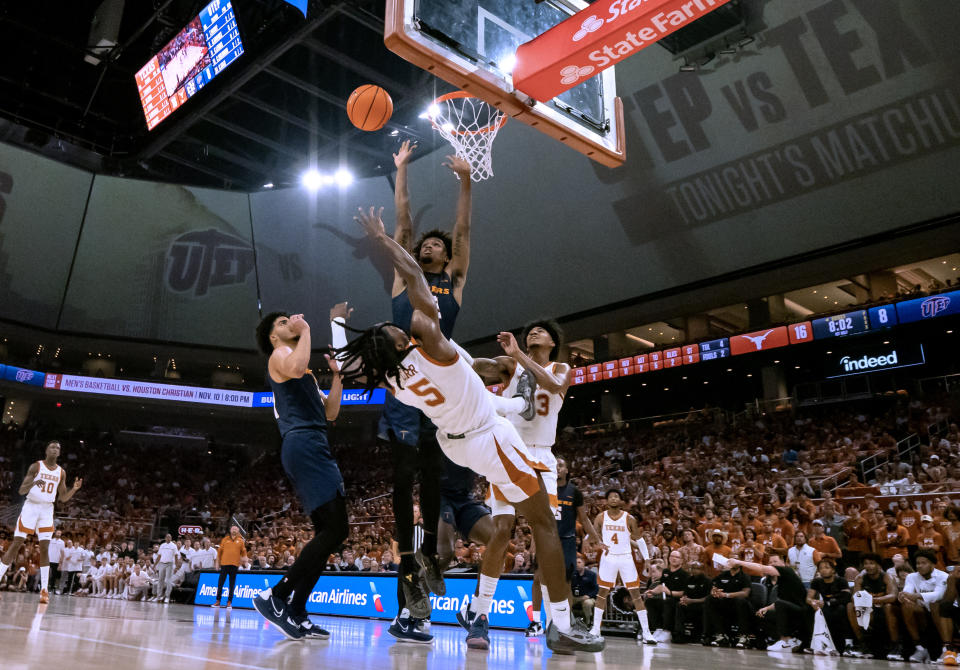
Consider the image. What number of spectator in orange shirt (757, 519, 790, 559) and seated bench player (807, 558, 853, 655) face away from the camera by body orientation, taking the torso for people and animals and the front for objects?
0

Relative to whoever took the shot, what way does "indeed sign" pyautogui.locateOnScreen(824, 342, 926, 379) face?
facing the viewer and to the left of the viewer

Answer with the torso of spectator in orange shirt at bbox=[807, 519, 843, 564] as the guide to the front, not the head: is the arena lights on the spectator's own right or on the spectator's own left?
on the spectator's own right

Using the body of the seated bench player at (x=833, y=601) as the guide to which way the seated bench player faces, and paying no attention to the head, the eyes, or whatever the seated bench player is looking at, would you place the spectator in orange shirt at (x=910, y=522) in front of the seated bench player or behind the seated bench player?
behind

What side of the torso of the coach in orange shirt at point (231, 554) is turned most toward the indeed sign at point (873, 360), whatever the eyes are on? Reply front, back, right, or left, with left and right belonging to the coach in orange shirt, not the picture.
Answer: left

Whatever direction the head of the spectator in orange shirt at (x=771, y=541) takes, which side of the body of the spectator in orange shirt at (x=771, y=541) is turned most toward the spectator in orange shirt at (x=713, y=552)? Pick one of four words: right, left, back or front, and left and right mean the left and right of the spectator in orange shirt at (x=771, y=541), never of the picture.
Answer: right

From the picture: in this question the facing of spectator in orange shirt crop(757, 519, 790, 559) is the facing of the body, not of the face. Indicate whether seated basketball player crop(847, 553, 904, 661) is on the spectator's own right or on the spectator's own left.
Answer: on the spectator's own left

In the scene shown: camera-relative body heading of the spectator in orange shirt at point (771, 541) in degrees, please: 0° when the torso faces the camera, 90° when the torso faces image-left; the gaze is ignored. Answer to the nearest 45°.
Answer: approximately 45°

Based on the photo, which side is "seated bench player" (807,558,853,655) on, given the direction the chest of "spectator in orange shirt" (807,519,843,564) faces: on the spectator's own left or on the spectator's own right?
on the spectator's own left

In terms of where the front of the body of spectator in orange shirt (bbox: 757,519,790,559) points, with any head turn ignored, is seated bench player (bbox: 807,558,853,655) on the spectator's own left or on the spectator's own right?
on the spectator's own left
